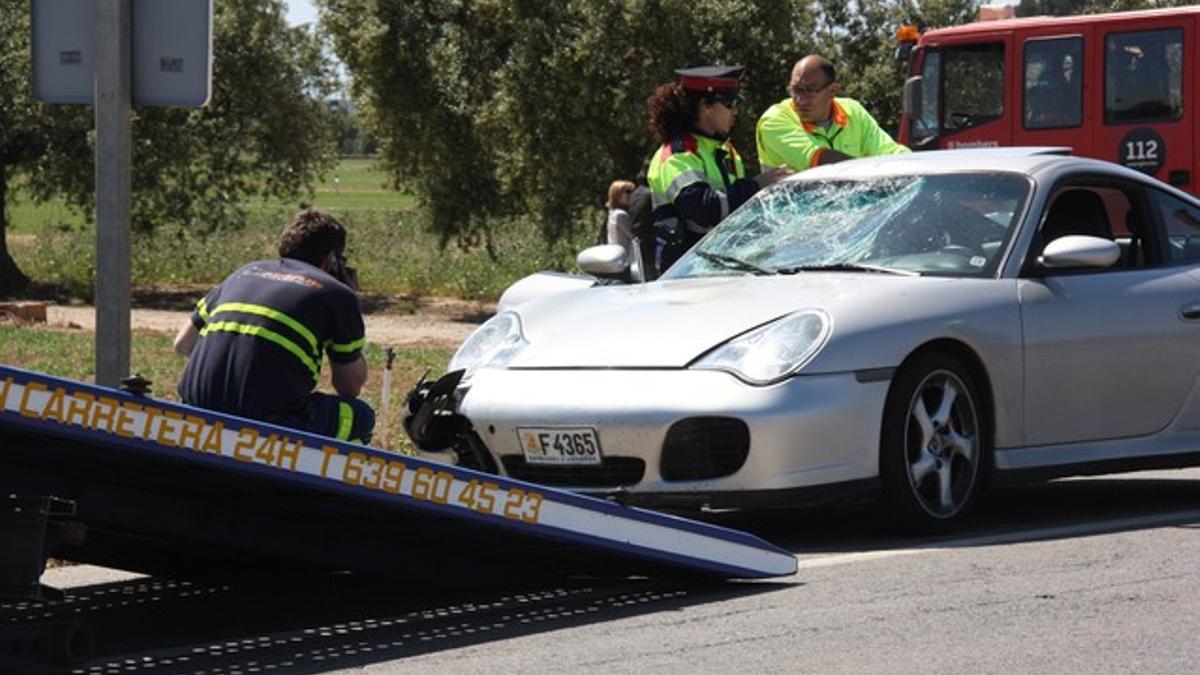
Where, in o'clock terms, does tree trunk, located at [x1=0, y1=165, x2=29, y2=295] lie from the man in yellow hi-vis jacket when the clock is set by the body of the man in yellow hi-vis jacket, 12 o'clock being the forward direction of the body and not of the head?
The tree trunk is roughly at 5 o'clock from the man in yellow hi-vis jacket.

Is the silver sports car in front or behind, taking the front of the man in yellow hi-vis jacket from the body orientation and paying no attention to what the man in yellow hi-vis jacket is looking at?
in front

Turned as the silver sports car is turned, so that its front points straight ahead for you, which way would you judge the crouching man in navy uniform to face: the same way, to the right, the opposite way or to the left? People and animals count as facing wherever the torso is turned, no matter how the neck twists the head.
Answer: the opposite way

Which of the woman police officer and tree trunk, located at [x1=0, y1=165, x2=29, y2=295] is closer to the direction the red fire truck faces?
the tree trunk

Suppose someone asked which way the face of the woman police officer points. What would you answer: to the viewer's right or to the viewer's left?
to the viewer's right

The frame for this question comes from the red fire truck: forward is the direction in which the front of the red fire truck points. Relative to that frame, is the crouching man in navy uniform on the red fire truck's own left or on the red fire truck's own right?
on the red fire truck's own left

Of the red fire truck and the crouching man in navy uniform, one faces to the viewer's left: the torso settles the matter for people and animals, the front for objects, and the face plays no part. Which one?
the red fire truck

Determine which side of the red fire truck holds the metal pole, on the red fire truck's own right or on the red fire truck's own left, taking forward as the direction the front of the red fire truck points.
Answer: on the red fire truck's own left

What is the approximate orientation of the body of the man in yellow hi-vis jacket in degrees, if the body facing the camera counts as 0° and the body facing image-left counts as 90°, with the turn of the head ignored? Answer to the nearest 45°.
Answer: approximately 0°

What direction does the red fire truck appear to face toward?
to the viewer's left
